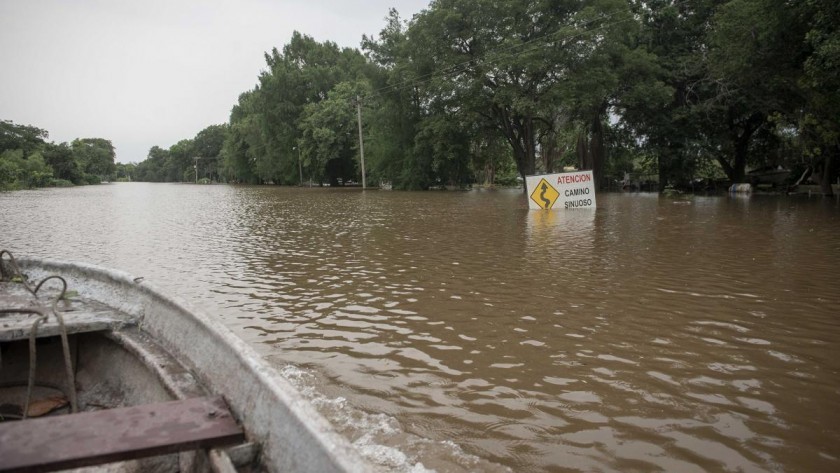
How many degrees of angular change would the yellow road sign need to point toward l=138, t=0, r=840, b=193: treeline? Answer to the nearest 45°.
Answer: approximately 180°

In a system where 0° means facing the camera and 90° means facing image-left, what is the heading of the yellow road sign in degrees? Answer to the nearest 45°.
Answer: approximately 0°
